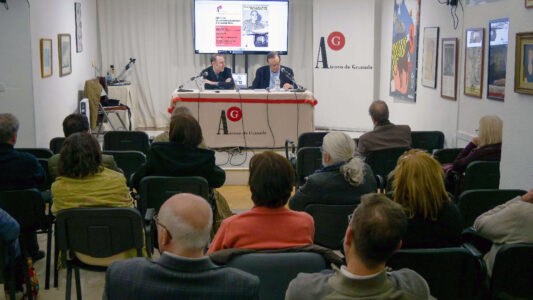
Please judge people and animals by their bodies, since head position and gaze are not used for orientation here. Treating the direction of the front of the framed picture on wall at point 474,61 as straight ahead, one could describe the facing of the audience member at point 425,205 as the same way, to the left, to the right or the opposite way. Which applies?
to the right

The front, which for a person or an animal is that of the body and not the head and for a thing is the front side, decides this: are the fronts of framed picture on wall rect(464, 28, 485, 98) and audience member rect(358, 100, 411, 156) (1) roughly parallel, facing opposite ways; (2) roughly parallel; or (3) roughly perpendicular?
roughly perpendicular

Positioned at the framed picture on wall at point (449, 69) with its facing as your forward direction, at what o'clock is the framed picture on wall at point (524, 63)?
the framed picture on wall at point (524, 63) is roughly at 10 o'clock from the framed picture on wall at point (449, 69).

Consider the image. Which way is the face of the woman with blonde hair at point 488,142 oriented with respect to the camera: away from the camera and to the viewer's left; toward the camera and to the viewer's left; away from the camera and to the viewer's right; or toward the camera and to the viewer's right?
away from the camera and to the viewer's left

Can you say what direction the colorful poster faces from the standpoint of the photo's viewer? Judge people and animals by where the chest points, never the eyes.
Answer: facing the viewer and to the left of the viewer

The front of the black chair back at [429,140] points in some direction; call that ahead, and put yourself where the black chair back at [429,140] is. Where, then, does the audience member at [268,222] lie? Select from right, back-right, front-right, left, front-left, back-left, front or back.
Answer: back

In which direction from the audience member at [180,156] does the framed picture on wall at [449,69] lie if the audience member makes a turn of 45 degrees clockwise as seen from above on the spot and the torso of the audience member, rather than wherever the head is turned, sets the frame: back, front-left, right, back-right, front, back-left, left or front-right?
front

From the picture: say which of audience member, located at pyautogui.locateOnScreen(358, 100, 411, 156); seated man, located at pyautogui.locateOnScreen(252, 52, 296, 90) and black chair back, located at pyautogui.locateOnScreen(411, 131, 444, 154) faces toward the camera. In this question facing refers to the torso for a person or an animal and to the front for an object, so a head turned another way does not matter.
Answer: the seated man

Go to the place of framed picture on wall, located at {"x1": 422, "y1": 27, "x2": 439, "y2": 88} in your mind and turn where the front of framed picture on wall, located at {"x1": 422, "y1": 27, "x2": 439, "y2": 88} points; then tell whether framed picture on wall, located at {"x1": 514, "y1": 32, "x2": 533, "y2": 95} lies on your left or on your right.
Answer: on your left

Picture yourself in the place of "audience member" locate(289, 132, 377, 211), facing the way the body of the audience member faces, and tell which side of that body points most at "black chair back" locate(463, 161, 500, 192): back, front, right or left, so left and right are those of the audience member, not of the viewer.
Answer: right

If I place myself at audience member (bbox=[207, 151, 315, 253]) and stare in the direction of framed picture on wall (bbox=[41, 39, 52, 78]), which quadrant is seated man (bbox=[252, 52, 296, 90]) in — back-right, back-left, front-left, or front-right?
front-right

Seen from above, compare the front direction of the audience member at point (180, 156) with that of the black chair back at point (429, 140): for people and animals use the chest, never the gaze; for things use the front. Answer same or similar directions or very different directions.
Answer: same or similar directions

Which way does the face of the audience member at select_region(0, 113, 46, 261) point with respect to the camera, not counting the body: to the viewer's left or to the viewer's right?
to the viewer's right

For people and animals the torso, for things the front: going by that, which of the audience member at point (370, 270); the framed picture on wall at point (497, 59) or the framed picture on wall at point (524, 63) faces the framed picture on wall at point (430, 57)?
the audience member

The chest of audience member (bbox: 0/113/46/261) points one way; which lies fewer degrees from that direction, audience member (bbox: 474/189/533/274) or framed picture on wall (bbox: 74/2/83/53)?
the framed picture on wall

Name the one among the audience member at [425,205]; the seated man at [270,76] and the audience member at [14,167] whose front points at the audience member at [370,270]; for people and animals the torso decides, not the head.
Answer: the seated man

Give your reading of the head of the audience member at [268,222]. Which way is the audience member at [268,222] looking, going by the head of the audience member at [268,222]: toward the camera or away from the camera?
away from the camera

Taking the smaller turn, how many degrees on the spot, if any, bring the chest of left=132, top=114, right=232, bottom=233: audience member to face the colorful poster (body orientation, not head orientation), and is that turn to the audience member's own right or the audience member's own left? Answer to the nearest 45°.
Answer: approximately 45° to the audience member's own right

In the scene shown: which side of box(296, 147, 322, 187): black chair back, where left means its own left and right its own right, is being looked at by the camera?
back

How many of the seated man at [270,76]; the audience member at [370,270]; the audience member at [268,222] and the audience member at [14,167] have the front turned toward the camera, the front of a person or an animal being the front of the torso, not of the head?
1
